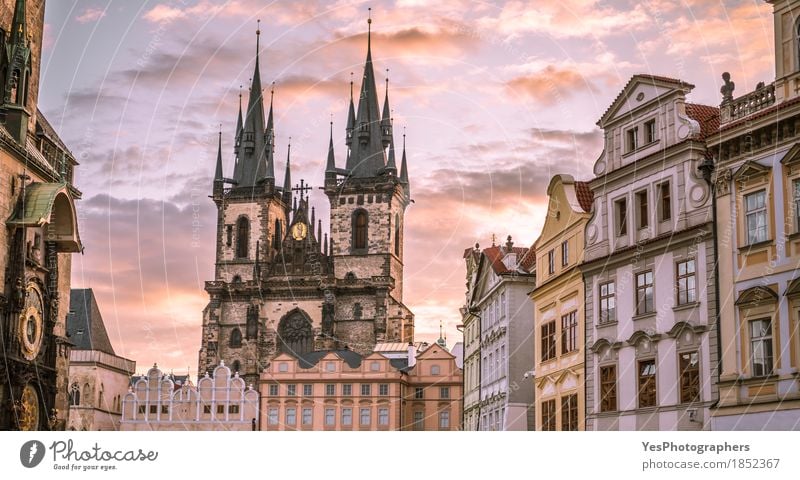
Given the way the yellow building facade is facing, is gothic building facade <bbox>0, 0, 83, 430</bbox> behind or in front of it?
in front

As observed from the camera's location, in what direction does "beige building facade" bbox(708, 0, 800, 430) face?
facing the viewer and to the left of the viewer

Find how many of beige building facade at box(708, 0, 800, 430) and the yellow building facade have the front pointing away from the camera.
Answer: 0

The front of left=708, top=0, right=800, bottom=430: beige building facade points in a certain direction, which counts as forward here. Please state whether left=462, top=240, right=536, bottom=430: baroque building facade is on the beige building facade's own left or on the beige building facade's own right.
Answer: on the beige building facade's own right

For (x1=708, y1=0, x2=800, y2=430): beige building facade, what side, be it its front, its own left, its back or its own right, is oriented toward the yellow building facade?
right

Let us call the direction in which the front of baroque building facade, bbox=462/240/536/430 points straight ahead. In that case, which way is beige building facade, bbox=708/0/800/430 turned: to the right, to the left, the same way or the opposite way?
the same way

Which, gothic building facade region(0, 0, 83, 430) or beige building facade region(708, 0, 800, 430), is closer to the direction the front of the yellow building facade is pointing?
the gothic building facade

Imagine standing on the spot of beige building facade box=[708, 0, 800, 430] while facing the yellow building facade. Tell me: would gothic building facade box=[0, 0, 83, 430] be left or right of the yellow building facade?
left

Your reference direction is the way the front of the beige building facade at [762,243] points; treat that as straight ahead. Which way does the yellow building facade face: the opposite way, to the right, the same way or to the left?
the same way

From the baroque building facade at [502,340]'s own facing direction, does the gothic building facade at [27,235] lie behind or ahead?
ahead

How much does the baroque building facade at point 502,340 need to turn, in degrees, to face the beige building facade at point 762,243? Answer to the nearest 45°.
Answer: approximately 45° to its left
